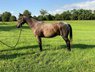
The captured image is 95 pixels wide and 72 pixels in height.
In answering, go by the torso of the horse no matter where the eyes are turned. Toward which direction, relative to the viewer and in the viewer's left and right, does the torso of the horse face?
facing to the left of the viewer
